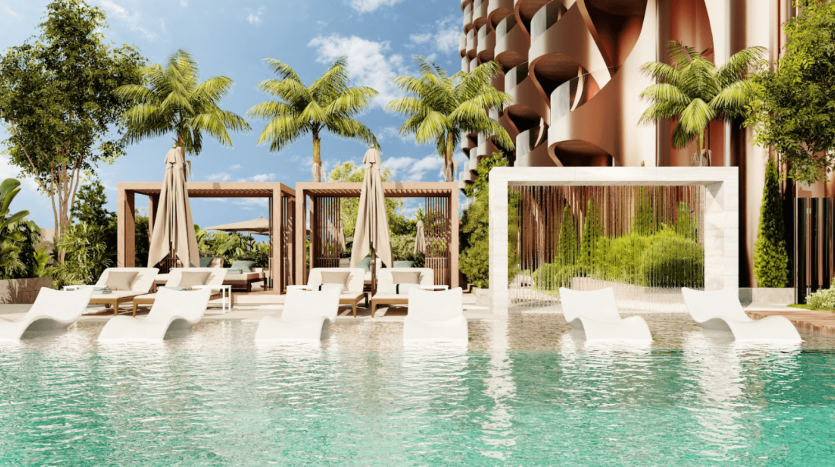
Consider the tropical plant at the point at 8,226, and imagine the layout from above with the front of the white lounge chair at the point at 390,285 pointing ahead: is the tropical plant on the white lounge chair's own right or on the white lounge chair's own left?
on the white lounge chair's own right

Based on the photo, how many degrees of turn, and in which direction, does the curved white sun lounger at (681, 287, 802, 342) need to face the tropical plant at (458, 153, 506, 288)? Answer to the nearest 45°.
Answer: approximately 180°
